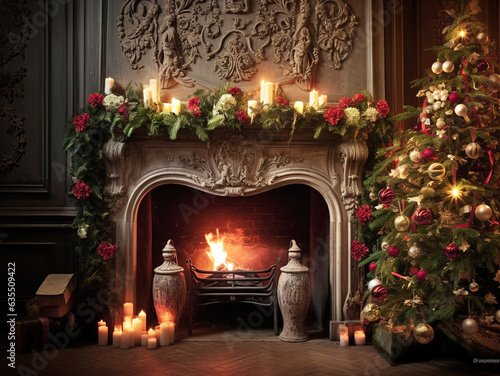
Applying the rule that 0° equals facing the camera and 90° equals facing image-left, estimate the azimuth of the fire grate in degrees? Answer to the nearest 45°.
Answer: approximately 0°

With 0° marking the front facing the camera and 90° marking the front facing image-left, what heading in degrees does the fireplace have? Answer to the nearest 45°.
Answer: approximately 0°

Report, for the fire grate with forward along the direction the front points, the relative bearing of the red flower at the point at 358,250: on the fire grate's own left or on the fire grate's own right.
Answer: on the fire grate's own left
